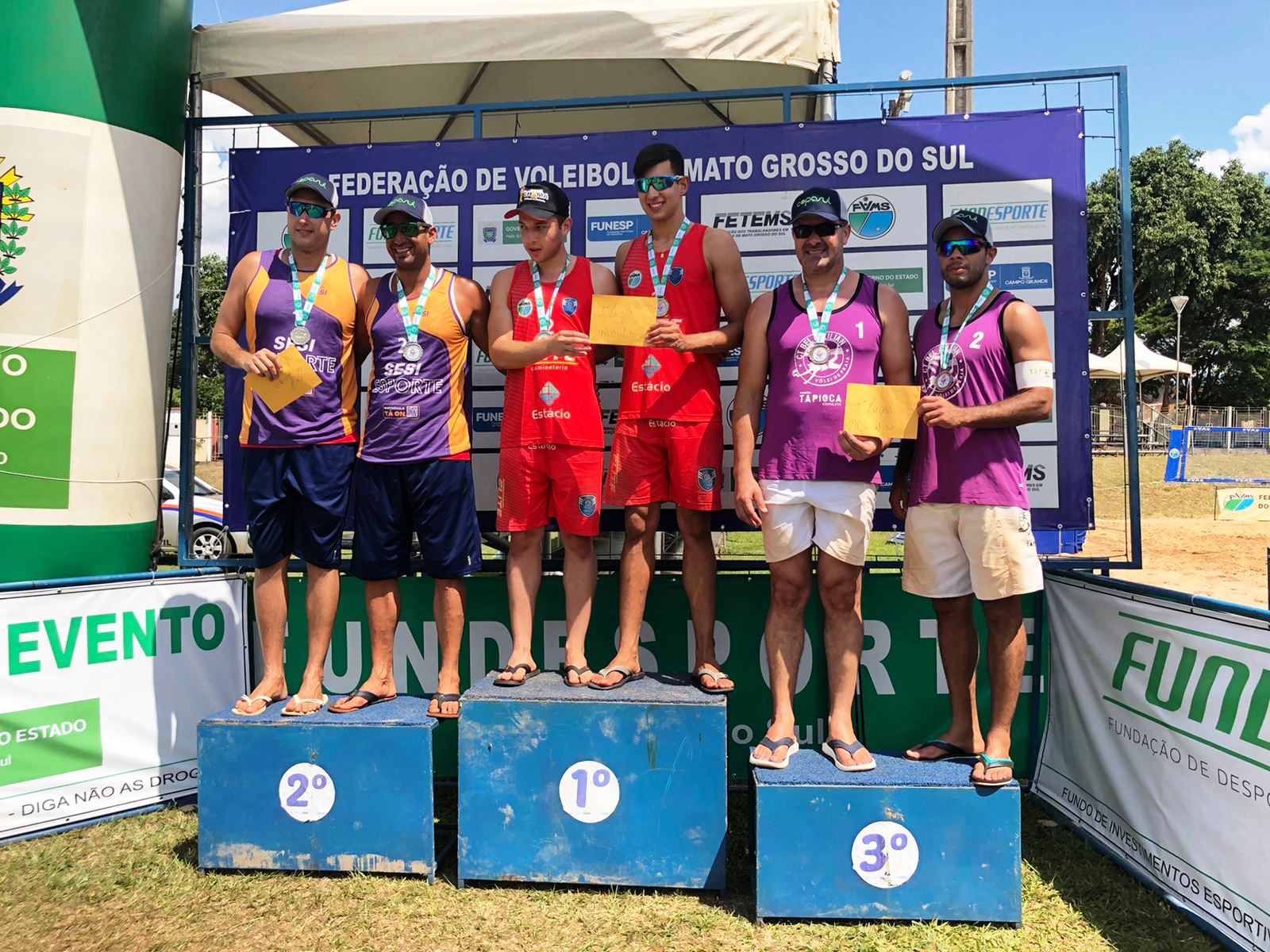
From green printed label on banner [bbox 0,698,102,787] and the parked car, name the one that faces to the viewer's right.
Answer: the parked car

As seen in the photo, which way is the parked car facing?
to the viewer's right

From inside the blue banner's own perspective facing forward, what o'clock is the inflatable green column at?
The inflatable green column is roughly at 3 o'clock from the blue banner.

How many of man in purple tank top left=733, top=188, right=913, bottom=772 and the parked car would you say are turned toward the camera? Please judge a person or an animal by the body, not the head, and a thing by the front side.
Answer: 1

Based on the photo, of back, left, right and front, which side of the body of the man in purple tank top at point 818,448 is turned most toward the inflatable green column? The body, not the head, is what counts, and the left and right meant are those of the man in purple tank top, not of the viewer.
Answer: right
